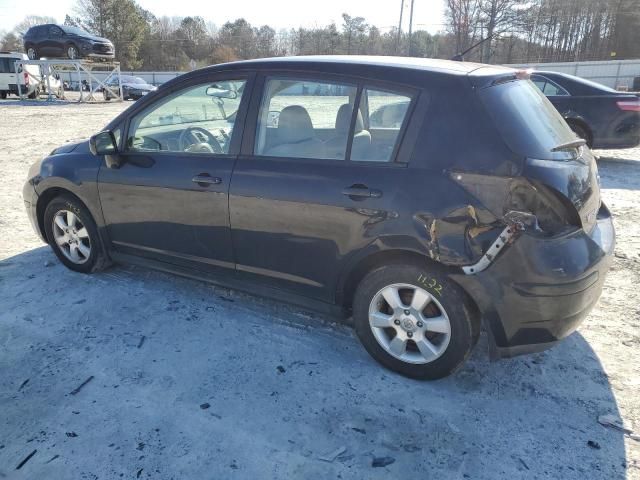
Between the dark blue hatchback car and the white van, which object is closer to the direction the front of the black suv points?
the dark blue hatchback car

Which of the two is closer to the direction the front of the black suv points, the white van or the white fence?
the white fence

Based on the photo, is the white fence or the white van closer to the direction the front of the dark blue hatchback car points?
the white van

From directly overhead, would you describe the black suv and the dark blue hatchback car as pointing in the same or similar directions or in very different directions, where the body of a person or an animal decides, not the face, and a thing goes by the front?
very different directions

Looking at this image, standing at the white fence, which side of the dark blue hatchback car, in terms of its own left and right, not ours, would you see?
right

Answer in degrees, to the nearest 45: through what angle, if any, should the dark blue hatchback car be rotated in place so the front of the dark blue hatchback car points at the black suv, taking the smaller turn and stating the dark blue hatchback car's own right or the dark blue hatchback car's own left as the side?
0° — it already faces it

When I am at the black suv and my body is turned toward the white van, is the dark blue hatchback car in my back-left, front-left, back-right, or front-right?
back-left

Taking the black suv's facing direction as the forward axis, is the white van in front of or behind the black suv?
behind

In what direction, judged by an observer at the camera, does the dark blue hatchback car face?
facing away from the viewer and to the left of the viewer

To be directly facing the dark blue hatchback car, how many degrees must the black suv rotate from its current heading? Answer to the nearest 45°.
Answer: approximately 45° to its right
